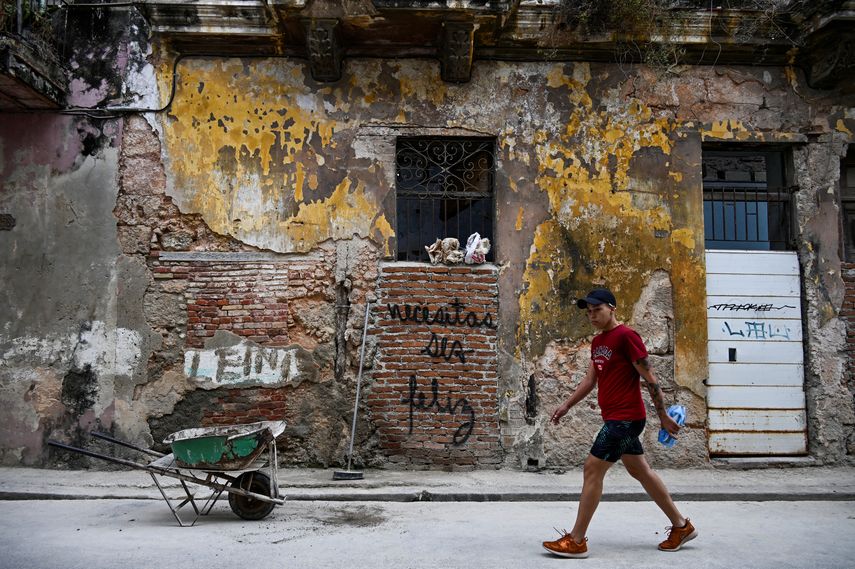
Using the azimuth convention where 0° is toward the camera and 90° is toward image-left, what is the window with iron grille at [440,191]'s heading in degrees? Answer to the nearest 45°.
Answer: approximately 0°

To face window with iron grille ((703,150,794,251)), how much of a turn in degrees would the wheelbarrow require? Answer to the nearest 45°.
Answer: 0° — it already faces it

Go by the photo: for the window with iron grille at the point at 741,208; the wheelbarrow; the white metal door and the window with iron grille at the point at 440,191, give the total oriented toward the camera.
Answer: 3

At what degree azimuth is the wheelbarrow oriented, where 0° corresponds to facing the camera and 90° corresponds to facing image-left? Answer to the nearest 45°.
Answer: approximately 270°

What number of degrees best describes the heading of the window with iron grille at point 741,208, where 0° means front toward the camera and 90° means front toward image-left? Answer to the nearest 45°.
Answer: approximately 0°
